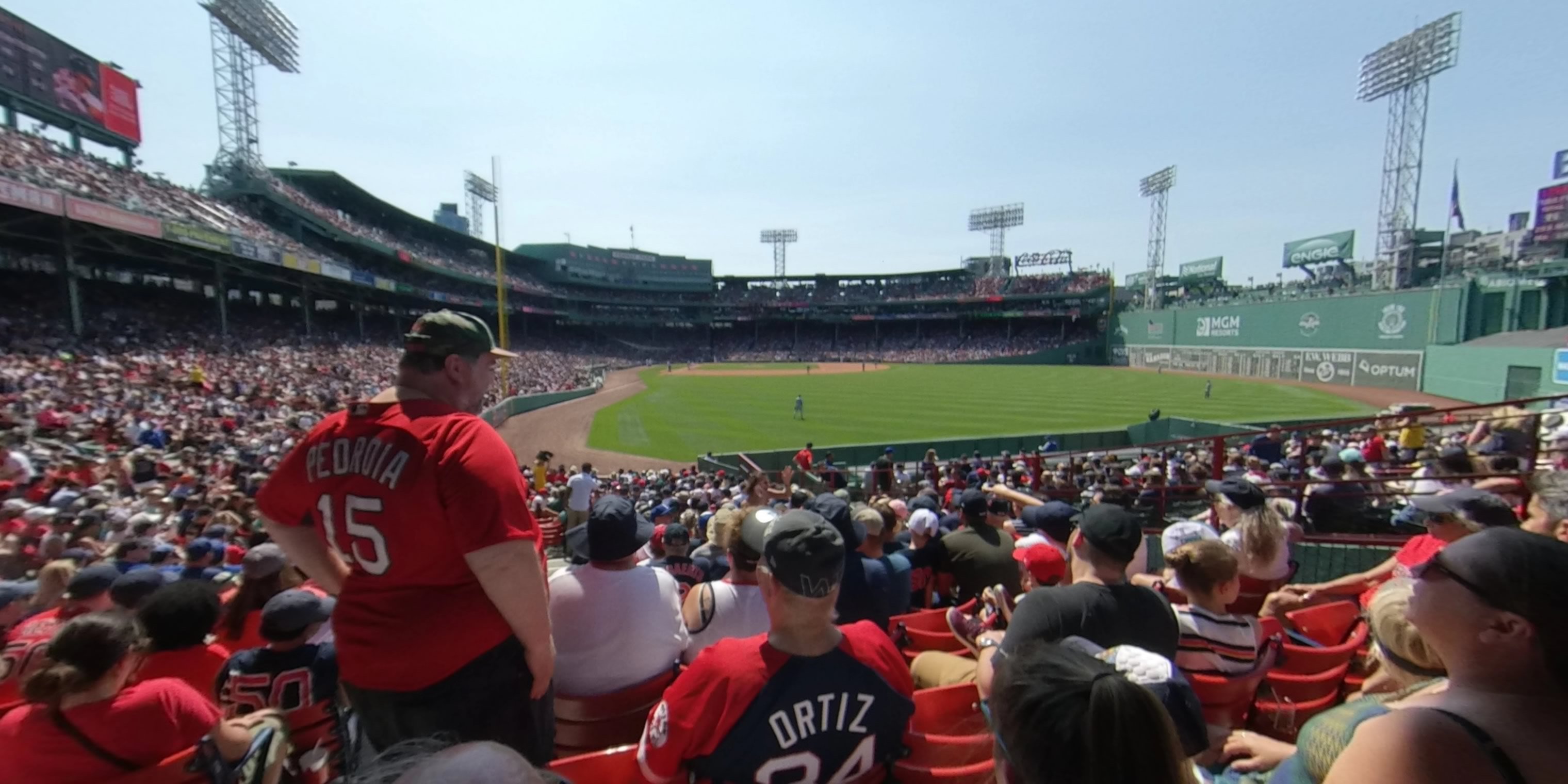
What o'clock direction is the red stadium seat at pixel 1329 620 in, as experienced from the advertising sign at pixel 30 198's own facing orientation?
The red stadium seat is roughly at 1 o'clock from the advertising sign.

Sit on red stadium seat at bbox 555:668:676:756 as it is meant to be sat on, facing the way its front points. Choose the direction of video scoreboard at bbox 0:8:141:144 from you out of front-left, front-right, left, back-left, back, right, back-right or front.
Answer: front-left

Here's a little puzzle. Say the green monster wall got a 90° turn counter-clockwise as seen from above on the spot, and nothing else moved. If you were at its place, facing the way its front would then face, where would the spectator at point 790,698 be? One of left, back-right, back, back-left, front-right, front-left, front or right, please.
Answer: front-right

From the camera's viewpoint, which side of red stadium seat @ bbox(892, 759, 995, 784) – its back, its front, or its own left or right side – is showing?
back

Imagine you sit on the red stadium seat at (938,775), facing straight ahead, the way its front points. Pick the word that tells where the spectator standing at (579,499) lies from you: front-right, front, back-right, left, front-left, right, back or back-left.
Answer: front-left

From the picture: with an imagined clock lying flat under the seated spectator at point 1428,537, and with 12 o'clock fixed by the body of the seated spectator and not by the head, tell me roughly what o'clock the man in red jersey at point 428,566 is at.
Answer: The man in red jersey is roughly at 10 o'clock from the seated spectator.

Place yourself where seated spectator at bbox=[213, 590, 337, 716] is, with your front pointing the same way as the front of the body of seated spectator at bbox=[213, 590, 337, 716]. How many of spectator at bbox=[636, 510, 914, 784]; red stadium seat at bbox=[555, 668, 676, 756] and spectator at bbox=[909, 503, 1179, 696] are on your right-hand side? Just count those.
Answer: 3

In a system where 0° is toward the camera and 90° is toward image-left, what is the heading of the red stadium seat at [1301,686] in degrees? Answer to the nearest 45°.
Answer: approximately 135°

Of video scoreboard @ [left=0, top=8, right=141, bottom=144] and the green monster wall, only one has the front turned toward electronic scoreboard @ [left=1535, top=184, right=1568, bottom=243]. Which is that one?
video scoreboard @ [left=0, top=8, right=141, bottom=144]

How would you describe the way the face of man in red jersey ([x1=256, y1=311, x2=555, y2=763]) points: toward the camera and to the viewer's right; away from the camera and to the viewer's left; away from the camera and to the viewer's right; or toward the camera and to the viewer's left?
away from the camera and to the viewer's right

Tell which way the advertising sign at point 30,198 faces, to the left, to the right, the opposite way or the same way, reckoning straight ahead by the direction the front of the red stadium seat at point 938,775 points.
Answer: to the right

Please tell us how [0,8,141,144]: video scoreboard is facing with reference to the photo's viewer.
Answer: facing the viewer and to the right of the viewer

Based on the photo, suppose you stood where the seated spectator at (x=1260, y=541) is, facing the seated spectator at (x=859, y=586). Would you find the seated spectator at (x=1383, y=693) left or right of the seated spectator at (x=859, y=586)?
left

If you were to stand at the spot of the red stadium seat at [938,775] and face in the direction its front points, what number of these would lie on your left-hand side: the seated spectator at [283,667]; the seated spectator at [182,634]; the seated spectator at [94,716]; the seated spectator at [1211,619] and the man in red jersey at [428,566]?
4
